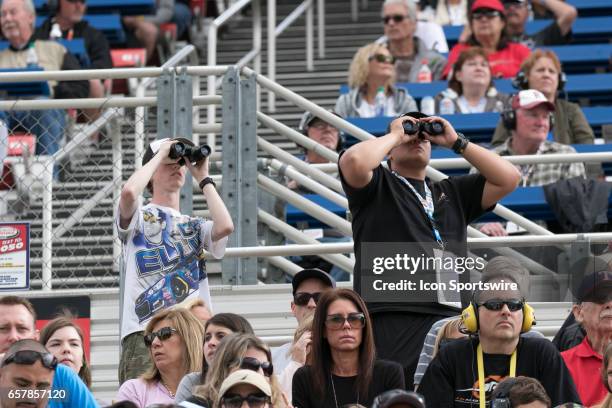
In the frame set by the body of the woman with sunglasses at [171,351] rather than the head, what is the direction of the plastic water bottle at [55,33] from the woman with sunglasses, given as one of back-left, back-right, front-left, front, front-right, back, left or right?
back-right

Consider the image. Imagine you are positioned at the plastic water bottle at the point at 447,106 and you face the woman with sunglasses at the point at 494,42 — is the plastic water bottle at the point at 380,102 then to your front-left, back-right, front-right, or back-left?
back-left

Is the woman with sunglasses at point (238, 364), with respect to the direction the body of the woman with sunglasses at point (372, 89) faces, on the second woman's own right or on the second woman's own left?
on the second woman's own right

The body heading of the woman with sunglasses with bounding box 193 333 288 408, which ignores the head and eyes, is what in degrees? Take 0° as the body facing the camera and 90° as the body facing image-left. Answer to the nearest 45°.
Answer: approximately 315°

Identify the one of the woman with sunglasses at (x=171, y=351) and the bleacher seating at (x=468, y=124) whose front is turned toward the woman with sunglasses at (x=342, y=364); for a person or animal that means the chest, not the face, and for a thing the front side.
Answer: the bleacher seating

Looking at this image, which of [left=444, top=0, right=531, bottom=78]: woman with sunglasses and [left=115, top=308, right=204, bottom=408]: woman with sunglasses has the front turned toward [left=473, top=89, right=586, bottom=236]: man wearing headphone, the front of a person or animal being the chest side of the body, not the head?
[left=444, top=0, right=531, bottom=78]: woman with sunglasses

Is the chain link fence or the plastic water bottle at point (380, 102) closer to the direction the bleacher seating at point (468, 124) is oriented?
the chain link fence

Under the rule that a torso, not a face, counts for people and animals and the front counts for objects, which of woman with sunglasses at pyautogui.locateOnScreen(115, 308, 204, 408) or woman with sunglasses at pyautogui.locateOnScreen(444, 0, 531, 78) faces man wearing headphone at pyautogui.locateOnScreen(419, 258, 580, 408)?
woman with sunglasses at pyautogui.locateOnScreen(444, 0, 531, 78)

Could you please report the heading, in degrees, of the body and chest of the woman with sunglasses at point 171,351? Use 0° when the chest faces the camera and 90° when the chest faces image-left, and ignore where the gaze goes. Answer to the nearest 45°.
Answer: approximately 45°

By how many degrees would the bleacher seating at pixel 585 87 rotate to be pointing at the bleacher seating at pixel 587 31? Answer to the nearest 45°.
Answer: approximately 180°
